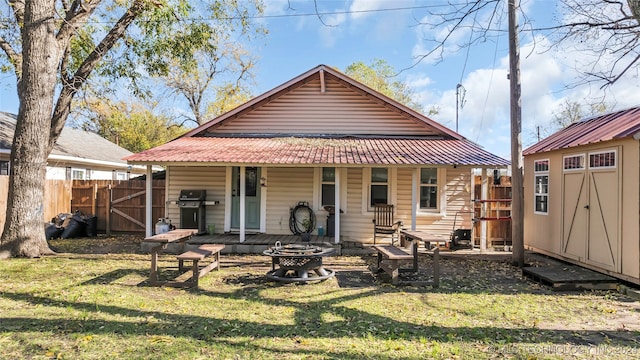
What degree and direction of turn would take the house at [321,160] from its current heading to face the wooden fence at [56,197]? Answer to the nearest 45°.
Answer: approximately 90° to its right

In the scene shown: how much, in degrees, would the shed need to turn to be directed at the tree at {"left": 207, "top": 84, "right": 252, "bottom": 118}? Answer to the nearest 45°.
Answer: approximately 90° to its right

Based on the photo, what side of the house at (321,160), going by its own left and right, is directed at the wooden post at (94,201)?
right

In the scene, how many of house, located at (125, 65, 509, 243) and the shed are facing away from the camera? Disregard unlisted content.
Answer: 0

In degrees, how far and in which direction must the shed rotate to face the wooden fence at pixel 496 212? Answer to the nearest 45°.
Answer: approximately 90° to its right

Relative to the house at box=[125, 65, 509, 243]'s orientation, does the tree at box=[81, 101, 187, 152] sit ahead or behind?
behind

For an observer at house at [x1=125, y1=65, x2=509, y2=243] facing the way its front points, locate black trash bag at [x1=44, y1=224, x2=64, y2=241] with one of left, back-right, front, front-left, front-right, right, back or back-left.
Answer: right

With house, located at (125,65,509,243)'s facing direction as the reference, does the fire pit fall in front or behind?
in front

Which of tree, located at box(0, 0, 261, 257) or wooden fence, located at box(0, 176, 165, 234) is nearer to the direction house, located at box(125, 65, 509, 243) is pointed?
the tree
